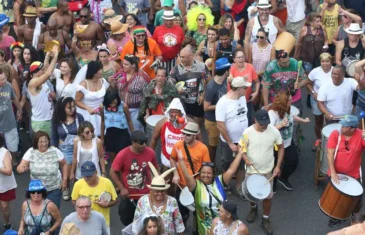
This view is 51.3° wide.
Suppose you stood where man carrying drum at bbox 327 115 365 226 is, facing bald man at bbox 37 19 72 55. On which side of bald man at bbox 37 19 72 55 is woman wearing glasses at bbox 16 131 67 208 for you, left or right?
left

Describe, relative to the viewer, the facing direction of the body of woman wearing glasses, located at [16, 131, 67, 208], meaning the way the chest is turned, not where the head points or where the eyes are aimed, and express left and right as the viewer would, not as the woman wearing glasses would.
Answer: facing the viewer

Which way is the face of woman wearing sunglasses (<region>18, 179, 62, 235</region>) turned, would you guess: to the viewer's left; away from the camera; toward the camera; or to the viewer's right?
toward the camera

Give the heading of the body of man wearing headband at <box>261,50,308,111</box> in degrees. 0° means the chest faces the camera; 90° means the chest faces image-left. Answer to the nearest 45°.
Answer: approximately 0°

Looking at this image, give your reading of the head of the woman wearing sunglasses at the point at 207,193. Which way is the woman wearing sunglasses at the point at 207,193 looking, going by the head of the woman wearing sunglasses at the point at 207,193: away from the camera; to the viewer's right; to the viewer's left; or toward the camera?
toward the camera

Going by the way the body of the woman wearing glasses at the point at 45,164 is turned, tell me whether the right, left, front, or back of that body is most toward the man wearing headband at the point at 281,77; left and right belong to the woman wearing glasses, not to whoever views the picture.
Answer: left

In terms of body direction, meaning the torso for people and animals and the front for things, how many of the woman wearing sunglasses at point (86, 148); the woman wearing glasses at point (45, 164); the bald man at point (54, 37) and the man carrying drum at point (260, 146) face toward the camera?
4

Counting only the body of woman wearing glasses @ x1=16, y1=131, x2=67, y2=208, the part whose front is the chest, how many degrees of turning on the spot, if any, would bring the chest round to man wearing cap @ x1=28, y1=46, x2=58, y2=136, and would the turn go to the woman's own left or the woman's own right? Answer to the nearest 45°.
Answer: approximately 180°

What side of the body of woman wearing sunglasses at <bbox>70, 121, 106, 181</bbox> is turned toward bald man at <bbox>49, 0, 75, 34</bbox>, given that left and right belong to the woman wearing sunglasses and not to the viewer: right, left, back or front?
back

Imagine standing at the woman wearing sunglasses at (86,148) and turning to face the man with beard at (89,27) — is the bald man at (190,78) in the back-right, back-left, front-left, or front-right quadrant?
front-right

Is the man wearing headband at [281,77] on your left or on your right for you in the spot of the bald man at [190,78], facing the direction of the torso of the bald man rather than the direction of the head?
on your left

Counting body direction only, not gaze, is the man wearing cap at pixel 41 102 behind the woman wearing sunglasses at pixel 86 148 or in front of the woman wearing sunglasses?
behind

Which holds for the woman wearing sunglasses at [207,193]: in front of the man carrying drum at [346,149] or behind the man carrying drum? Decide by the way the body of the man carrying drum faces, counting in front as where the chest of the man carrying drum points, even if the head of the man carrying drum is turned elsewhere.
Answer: in front
